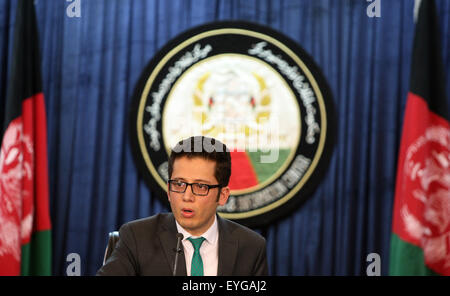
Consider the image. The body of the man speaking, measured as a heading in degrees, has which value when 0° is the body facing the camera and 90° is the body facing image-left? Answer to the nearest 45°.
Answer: approximately 0°

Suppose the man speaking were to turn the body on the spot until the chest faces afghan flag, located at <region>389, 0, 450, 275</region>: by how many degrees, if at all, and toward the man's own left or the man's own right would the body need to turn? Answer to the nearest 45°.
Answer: approximately 135° to the man's own left

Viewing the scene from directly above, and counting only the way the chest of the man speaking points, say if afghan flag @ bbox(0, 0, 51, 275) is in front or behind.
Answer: behind
